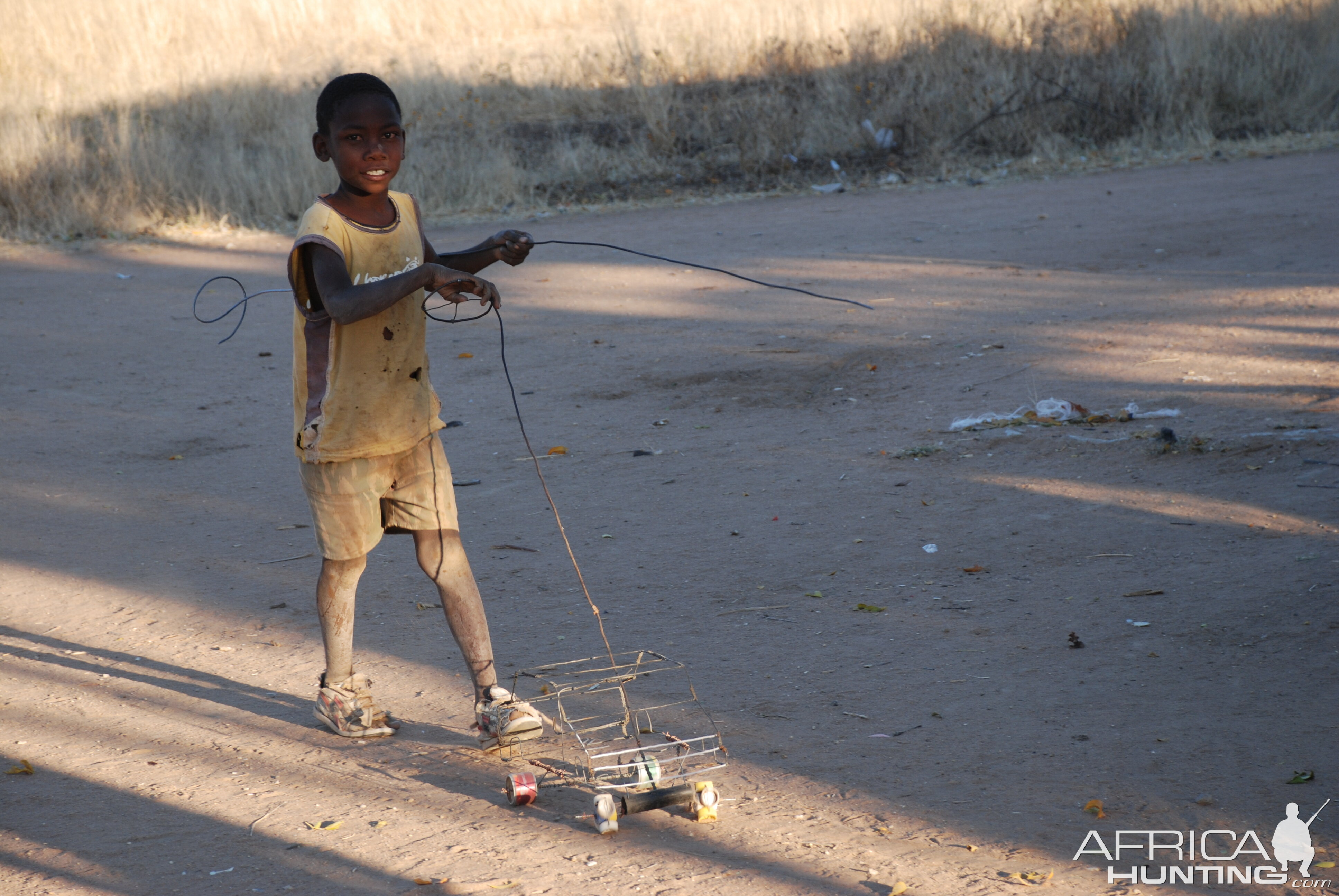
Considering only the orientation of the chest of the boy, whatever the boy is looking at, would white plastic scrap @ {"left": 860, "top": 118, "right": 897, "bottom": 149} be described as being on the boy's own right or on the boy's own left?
on the boy's own left

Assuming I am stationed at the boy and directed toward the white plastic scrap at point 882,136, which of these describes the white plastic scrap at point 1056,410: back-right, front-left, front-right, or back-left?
front-right

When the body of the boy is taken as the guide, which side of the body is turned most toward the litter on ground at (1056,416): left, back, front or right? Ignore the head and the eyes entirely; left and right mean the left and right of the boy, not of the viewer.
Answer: left

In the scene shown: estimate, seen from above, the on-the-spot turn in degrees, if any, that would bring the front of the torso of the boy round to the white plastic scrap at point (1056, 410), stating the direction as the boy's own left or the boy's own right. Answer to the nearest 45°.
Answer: approximately 90° to the boy's own left

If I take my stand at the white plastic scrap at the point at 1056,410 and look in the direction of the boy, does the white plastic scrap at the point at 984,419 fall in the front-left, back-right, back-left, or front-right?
front-right

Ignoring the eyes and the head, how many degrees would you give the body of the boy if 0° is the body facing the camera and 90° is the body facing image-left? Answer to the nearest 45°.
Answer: approximately 315°

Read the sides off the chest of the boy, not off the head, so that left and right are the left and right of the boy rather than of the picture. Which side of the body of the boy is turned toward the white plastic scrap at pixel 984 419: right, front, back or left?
left
